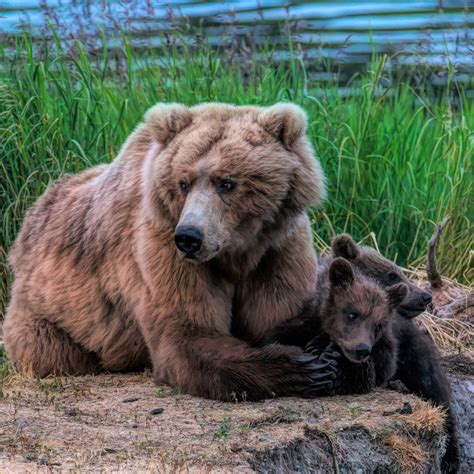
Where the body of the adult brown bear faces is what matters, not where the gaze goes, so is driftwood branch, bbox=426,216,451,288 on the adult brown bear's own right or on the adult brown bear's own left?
on the adult brown bear's own left

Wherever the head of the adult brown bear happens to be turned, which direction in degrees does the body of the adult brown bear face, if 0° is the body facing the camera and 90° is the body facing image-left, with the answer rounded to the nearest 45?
approximately 315°

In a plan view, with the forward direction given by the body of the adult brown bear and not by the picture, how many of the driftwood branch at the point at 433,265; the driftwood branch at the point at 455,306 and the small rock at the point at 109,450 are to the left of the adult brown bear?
2

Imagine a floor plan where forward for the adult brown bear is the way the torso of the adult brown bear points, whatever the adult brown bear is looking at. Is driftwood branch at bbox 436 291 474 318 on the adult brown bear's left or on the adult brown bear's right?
on the adult brown bear's left

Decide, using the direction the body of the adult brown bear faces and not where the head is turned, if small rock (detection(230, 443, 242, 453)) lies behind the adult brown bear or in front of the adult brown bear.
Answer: in front
